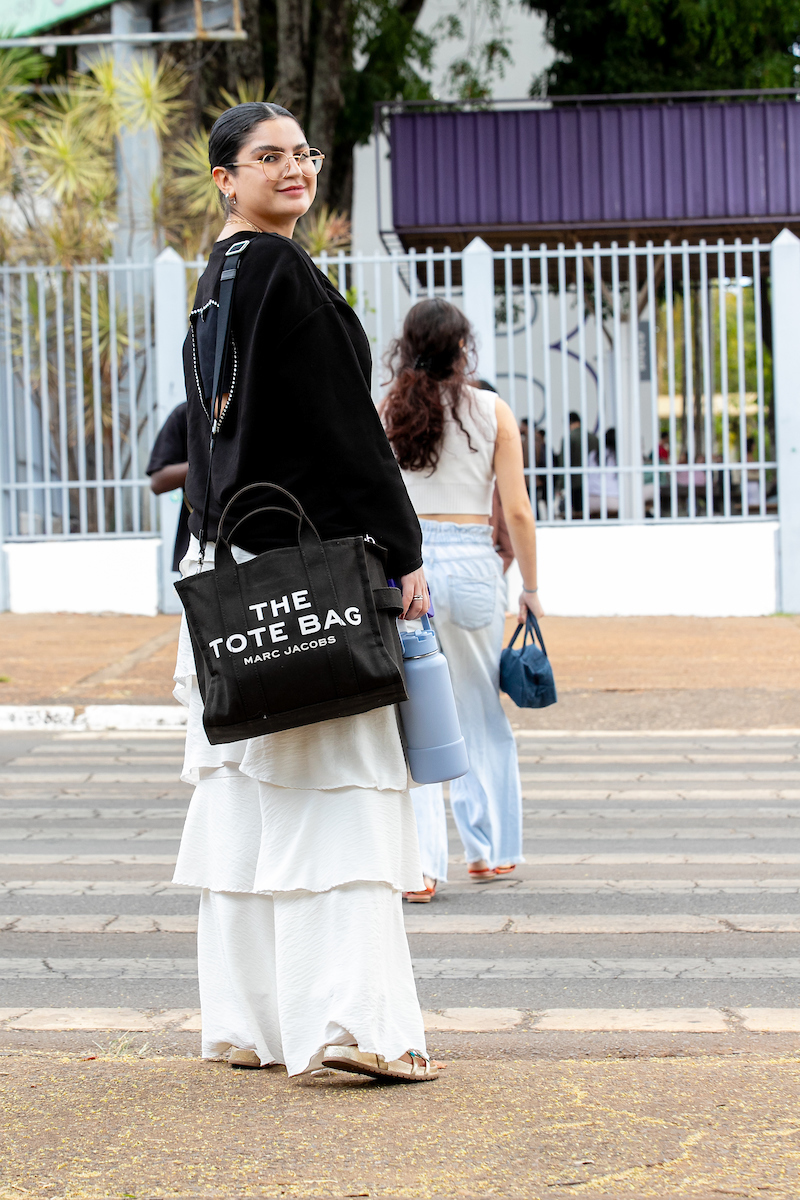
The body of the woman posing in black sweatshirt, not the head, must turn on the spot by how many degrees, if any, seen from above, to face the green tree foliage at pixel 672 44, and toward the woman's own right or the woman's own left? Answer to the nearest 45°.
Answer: approximately 45° to the woman's own left

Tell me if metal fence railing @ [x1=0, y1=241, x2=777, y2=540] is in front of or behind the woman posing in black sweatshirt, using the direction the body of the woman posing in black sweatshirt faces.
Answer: in front

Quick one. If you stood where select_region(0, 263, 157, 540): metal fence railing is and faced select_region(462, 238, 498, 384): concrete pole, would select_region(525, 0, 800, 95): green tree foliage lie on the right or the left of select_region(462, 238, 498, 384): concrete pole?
left

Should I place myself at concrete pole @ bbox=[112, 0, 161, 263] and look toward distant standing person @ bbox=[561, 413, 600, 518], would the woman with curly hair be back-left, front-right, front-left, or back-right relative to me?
front-right

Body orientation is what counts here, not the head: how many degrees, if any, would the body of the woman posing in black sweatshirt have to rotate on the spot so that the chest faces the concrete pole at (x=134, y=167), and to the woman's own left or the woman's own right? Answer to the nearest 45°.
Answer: approximately 45° to the woman's own left

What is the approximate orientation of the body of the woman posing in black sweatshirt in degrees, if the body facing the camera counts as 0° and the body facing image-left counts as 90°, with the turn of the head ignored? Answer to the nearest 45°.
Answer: approximately 225°

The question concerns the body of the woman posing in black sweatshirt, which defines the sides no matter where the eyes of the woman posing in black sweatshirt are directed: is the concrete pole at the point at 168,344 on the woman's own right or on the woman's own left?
on the woman's own left

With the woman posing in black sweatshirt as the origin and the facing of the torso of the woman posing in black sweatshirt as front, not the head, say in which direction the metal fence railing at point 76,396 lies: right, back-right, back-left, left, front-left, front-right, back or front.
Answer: front-left

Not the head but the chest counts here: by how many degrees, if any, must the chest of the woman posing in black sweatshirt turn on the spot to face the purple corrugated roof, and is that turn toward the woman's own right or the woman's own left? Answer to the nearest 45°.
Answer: approximately 45° to the woman's own left
